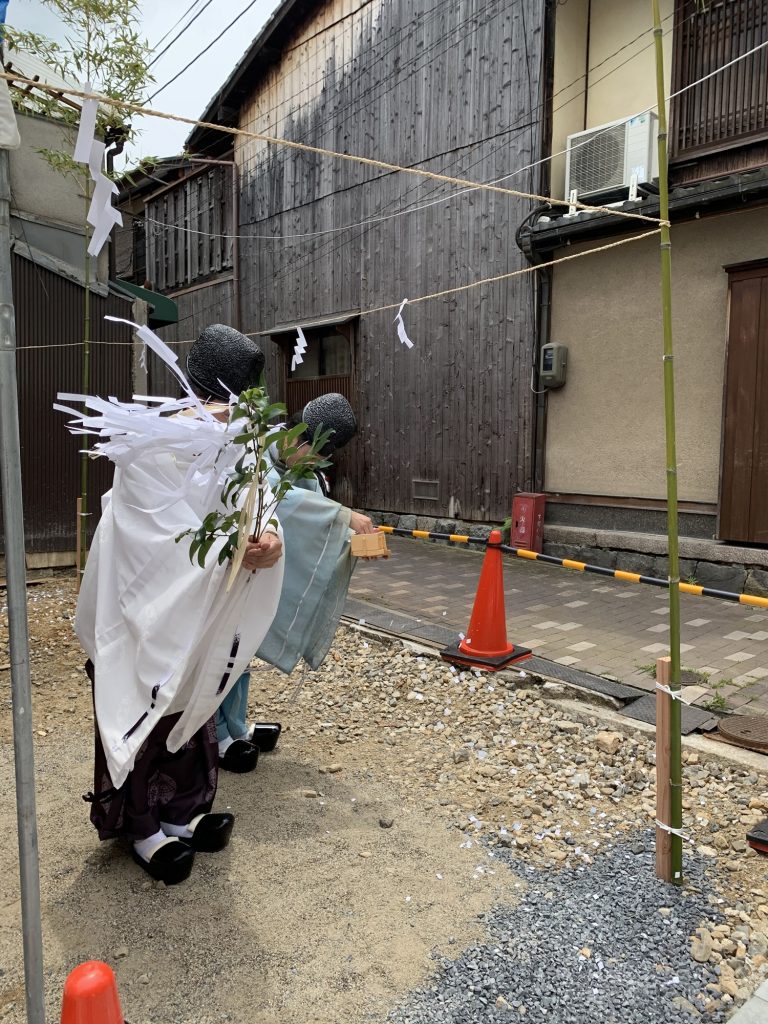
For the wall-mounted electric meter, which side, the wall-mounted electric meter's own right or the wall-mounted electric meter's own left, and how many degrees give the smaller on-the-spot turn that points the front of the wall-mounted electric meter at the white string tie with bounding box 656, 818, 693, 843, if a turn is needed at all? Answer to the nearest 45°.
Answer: approximately 45° to the wall-mounted electric meter's own left

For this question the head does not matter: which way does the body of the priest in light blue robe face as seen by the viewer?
to the viewer's right

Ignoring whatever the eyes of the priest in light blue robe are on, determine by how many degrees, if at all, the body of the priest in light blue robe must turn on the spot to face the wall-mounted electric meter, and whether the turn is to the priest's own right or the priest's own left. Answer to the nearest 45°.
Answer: approximately 45° to the priest's own left

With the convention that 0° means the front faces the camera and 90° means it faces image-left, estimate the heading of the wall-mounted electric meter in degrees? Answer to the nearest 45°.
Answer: approximately 45°

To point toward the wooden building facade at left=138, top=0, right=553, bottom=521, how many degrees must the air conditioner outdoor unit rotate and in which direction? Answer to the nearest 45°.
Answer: approximately 90° to its right

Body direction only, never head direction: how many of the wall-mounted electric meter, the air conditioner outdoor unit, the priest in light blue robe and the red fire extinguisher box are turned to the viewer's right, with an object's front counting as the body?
1

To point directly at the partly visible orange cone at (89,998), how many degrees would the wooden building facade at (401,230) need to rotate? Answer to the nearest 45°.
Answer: approximately 45° to its left

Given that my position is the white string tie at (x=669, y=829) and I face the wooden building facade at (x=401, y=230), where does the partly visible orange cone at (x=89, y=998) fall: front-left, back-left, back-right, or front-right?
back-left

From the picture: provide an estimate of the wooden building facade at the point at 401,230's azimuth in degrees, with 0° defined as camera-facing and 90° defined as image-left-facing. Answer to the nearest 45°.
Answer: approximately 45°

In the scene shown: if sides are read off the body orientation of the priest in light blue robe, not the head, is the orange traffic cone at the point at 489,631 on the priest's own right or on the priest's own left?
on the priest's own left

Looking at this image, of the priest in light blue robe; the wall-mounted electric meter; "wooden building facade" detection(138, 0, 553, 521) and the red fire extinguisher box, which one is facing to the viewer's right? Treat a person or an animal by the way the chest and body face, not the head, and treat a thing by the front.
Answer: the priest in light blue robe

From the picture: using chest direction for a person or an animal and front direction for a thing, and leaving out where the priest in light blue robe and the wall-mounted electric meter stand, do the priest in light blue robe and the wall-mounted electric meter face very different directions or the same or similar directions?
very different directions
